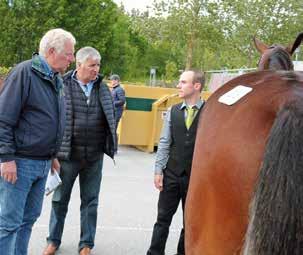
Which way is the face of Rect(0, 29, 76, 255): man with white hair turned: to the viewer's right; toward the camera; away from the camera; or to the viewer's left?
to the viewer's right

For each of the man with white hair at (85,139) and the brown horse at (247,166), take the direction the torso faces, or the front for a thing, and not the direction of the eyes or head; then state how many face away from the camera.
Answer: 1

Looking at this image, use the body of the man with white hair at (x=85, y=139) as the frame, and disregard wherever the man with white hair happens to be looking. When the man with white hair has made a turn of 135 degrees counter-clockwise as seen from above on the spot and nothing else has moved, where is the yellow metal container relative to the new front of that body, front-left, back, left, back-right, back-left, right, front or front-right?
front-left

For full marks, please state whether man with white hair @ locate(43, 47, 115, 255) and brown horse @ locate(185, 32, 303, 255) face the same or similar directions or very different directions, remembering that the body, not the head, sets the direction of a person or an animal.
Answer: very different directions

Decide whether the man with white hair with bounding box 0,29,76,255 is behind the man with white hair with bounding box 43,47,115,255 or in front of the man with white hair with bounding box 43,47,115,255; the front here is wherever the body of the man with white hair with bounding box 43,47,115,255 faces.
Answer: in front

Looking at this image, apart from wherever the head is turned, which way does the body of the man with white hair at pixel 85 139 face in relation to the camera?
toward the camera

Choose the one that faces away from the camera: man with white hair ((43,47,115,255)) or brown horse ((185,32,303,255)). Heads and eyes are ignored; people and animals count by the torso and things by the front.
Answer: the brown horse

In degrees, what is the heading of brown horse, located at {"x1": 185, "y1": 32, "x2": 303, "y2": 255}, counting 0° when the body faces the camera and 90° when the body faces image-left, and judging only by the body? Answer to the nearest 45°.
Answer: approximately 180°

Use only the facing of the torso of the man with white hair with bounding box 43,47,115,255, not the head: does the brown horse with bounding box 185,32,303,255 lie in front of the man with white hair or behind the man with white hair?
in front
